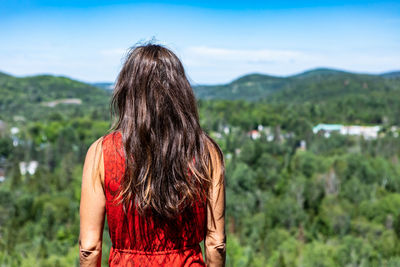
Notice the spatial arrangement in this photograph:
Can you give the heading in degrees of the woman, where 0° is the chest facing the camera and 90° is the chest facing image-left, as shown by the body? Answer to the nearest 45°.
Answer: approximately 180°

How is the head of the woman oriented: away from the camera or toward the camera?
away from the camera

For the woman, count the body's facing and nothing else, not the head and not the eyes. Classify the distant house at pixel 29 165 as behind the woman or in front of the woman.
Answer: in front

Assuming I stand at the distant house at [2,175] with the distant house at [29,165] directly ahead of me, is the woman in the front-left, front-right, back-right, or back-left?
back-right

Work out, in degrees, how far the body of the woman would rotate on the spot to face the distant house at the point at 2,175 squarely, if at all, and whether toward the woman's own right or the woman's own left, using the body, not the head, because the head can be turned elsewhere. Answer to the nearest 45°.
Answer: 0° — they already face it
